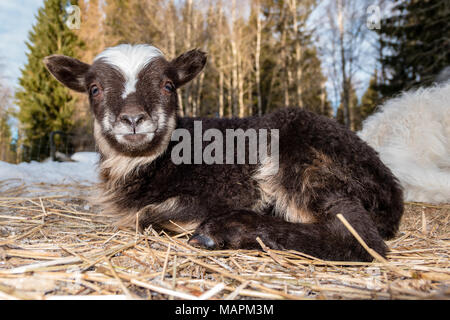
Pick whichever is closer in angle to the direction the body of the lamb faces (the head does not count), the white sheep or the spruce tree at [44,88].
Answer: the spruce tree

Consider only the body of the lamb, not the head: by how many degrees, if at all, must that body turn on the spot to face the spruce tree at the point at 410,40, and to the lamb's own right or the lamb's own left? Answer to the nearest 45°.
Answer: approximately 135° to the lamb's own right

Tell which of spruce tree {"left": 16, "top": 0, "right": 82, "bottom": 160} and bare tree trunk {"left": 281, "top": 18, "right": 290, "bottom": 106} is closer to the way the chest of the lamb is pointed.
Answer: the spruce tree

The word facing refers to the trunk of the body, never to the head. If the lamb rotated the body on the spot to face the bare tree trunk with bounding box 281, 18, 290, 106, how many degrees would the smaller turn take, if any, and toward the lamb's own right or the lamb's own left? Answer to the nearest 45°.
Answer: approximately 90° to the lamb's own right

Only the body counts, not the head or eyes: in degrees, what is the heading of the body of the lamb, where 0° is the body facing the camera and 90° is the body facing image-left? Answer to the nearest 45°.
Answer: approximately 90°
